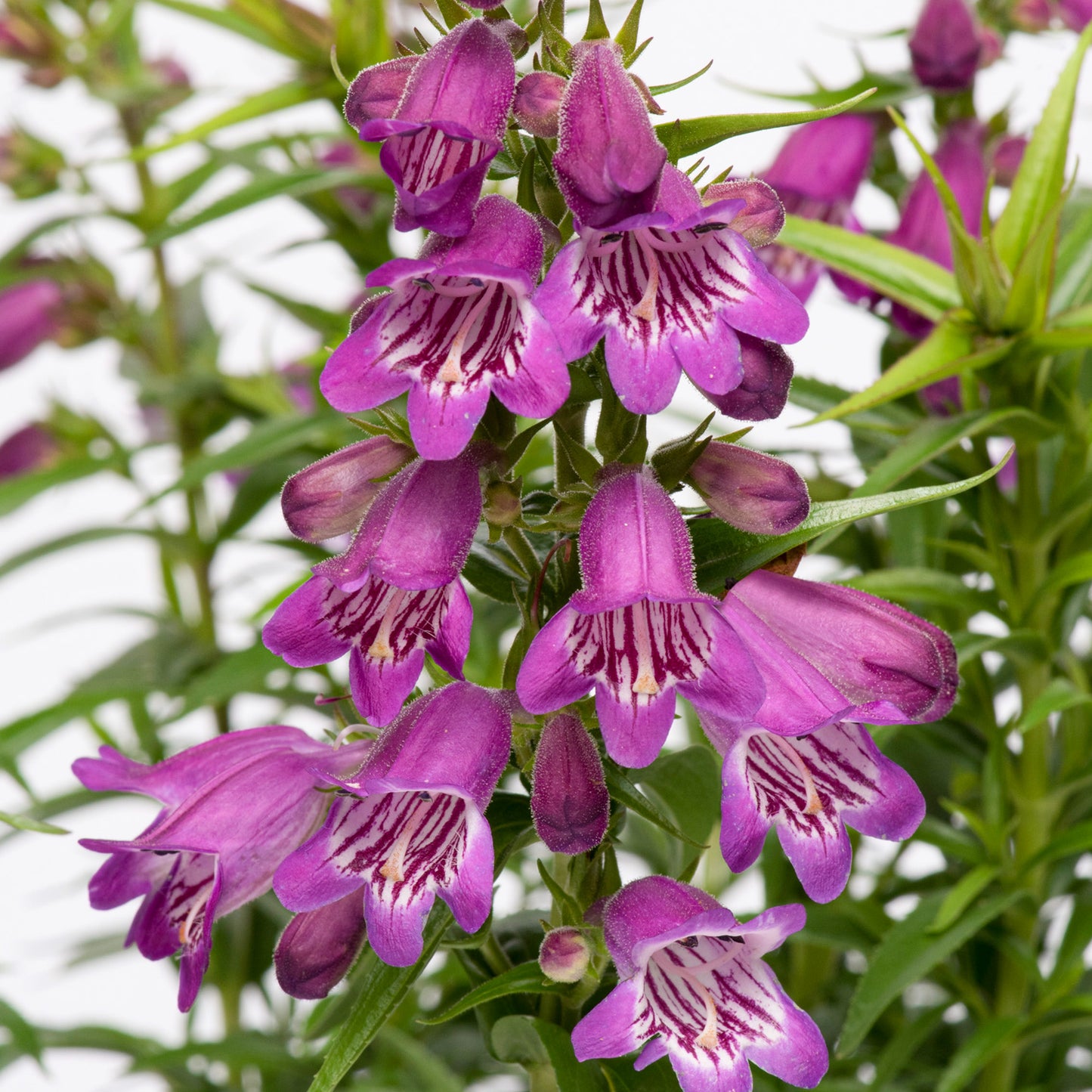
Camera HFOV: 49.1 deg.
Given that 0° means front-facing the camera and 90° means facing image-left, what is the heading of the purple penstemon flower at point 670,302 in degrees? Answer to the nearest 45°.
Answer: approximately 0°

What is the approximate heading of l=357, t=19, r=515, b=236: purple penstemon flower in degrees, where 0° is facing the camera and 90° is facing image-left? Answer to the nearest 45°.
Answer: approximately 45°

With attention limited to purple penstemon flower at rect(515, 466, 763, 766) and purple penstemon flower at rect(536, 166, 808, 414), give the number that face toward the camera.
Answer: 2

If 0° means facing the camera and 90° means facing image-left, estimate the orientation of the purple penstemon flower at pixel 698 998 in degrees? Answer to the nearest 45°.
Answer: approximately 315°

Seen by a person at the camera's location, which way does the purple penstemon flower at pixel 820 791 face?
facing the viewer and to the right of the viewer
